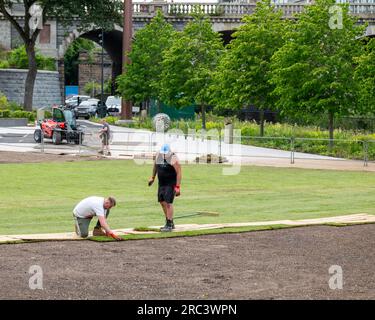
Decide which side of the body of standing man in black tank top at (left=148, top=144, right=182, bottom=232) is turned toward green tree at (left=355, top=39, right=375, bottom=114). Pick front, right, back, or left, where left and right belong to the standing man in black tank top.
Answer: back

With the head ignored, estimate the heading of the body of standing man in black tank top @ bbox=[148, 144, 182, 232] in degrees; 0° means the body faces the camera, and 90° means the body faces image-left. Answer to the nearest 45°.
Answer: approximately 45°

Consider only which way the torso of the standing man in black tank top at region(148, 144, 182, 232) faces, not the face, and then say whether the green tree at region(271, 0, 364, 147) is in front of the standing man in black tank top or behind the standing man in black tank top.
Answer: behind
